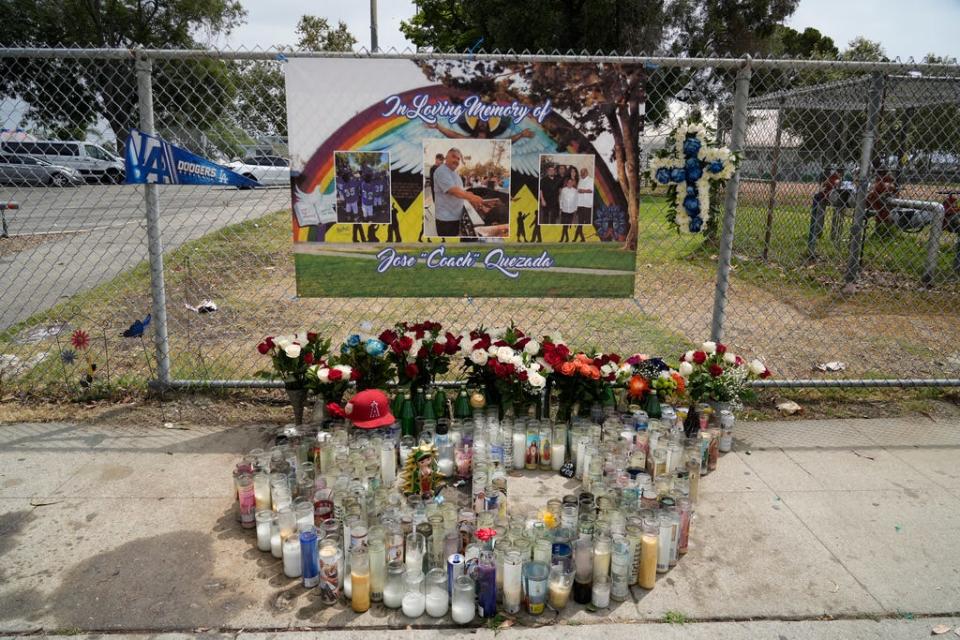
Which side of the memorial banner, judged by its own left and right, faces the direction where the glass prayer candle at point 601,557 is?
front

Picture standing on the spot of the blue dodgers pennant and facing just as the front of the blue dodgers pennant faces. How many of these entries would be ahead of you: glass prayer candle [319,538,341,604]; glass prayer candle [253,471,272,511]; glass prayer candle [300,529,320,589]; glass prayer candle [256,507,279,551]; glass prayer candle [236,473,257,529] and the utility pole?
5

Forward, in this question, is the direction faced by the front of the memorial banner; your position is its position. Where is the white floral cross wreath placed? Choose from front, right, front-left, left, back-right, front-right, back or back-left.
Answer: left

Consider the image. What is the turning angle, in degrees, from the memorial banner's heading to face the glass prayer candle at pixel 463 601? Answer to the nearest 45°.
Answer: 0° — it already faces it

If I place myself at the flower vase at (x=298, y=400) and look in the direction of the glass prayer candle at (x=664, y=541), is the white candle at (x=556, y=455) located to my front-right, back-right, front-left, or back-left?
front-left

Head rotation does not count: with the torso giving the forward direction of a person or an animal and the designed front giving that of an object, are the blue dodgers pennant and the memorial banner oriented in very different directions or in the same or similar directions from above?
same or similar directions

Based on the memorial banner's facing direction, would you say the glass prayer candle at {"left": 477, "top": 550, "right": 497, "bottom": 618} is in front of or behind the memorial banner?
in front

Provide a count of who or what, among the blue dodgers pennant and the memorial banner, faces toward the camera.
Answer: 2

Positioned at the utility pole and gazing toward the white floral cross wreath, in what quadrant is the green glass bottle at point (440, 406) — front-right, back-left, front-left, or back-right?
front-right

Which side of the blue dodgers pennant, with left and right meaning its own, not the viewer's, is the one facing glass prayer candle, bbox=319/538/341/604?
front

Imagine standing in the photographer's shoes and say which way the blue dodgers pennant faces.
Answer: facing the viewer
